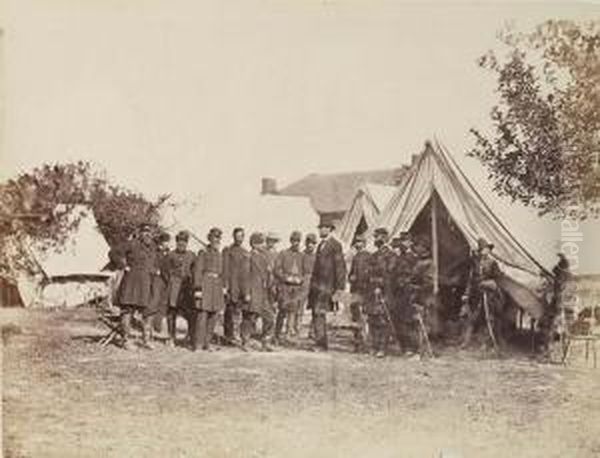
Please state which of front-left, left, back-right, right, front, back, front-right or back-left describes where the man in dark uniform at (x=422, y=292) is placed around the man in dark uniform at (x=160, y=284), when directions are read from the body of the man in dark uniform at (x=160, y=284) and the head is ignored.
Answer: front-left

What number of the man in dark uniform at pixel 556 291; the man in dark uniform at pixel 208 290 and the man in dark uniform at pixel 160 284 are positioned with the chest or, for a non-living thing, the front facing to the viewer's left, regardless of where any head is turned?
1

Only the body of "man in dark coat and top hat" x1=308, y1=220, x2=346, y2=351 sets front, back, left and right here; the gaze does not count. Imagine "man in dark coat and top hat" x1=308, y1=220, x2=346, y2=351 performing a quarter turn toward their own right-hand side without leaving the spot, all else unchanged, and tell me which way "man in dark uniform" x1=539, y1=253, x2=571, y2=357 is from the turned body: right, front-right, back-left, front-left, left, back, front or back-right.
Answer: back-right

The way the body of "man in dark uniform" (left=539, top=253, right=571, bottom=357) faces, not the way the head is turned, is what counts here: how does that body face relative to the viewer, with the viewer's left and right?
facing to the left of the viewer

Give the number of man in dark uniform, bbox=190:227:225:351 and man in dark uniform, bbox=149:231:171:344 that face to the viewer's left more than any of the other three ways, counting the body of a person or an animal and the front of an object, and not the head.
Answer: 0

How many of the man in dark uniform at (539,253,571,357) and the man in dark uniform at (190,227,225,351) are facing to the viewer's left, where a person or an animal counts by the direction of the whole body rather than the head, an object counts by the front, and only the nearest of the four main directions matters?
1
